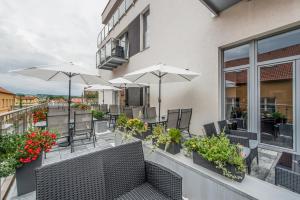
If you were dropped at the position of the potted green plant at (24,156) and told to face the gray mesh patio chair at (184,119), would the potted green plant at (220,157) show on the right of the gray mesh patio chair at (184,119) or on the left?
right

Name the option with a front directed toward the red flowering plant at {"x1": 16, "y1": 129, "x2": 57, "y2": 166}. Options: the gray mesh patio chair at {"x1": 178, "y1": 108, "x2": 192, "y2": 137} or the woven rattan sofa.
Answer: the gray mesh patio chair

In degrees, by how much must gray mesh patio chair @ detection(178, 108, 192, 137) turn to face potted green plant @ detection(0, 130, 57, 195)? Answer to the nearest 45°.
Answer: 0° — it already faces it

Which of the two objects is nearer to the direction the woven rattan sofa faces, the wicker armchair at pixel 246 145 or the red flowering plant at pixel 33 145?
the wicker armchair

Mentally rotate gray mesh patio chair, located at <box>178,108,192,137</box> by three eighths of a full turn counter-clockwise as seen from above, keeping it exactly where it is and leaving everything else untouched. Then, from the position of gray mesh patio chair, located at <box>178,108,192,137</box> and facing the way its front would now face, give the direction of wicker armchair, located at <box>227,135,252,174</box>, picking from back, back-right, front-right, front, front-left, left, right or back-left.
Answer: front-left

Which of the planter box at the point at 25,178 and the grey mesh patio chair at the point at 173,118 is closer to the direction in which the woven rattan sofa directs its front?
the grey mesh patio chair

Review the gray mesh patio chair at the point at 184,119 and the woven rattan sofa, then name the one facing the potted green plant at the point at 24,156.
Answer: the gray mesh patio chair
